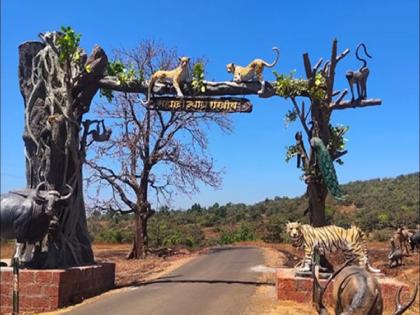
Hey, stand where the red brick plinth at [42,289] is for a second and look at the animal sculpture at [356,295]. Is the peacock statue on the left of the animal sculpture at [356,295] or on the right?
left

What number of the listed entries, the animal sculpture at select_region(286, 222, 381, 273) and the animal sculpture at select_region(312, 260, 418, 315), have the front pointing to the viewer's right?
0

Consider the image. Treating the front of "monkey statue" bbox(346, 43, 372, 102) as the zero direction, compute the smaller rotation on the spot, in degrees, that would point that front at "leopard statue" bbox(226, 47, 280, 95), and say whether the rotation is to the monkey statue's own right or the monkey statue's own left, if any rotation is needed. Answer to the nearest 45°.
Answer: approximately 45° to the monkey statue's own right

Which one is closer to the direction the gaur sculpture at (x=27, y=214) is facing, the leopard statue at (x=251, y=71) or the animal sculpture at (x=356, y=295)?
the animal sculpture

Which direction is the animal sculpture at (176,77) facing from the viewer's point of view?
to the viewer's right

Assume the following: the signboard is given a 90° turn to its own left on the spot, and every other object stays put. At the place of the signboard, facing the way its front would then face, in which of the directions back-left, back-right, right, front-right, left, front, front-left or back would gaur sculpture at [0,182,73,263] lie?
back-right

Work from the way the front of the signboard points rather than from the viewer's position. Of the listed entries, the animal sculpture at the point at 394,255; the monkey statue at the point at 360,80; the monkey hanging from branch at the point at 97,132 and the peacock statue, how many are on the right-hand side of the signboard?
1

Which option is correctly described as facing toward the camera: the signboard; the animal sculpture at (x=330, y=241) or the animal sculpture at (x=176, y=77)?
the signboard

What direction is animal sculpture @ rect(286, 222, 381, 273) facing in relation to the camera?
to the viewer's left
